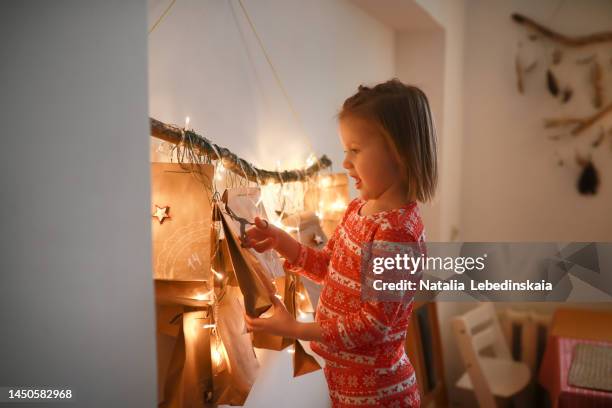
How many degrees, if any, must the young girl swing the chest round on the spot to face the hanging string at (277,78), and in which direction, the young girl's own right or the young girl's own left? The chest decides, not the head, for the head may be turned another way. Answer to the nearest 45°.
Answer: approximately 45° to the young girl's own right

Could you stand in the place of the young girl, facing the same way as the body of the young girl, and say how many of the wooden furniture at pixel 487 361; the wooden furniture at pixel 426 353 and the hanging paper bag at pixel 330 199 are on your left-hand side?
0

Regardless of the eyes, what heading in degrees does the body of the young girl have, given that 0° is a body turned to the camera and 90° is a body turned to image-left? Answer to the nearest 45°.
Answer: approximately 90°

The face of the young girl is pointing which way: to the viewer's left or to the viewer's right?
to the viewer's left

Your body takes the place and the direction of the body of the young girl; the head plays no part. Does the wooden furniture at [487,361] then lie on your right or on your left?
on your right

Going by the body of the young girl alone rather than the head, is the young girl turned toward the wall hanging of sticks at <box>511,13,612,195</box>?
no
